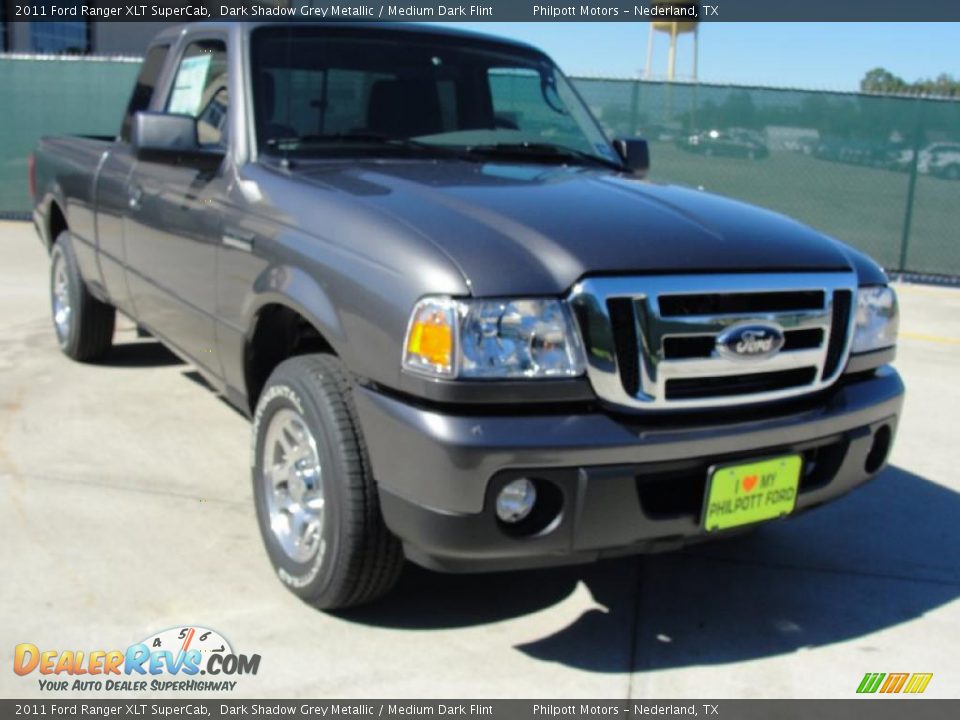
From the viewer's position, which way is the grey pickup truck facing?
facing the viewer and to the right of the viewer

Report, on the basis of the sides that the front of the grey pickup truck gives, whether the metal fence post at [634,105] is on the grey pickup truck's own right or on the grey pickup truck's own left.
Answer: on the grey pickup truck's own left

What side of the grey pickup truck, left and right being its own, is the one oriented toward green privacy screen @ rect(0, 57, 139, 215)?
back

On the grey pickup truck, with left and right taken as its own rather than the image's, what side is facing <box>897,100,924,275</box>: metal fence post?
left
